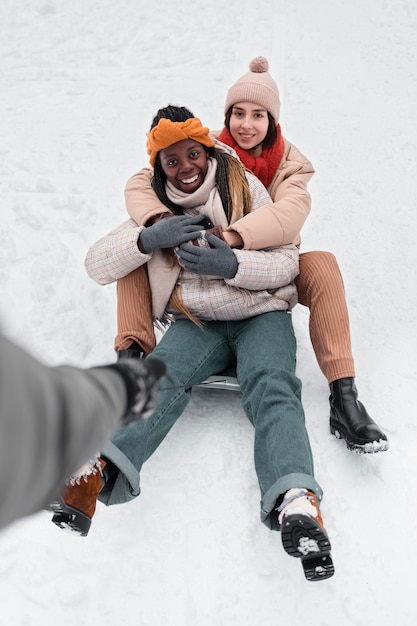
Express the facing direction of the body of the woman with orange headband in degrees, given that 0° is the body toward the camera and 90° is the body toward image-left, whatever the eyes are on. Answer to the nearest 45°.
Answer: approximately 0°

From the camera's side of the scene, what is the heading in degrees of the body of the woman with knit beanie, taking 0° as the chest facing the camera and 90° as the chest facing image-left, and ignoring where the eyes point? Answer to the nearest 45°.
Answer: approximately 0°
